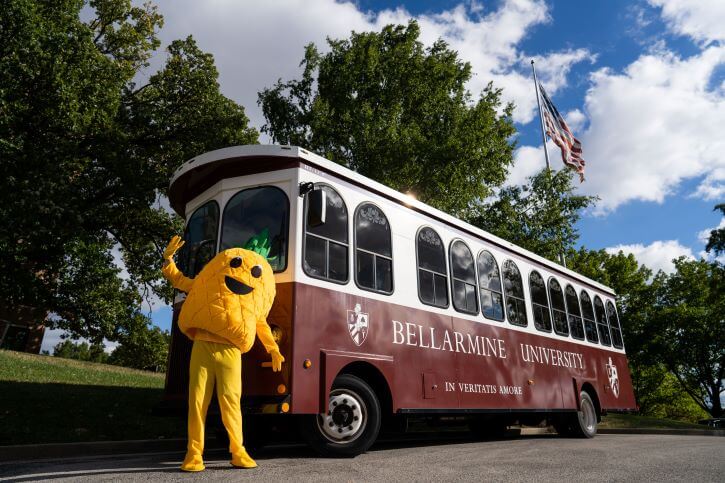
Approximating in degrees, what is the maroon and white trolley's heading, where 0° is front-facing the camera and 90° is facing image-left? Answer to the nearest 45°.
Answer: approximately 45°

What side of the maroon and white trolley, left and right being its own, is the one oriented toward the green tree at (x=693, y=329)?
back

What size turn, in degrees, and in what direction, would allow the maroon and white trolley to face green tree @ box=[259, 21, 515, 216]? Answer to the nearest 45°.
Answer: approximately 135° to its right

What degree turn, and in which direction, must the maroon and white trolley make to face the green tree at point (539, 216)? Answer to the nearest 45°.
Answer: approximately 180°

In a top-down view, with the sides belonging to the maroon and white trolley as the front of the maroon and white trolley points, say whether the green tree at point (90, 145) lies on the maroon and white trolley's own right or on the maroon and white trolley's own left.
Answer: on the maroon and white trolley's own right

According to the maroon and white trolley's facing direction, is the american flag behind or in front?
behind
